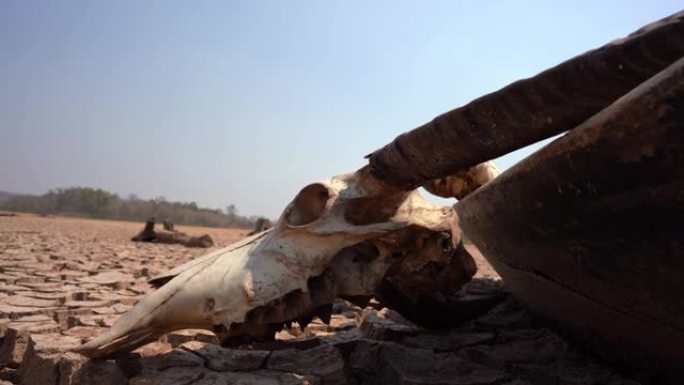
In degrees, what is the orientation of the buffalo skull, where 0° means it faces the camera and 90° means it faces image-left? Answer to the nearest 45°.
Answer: approximately 90°

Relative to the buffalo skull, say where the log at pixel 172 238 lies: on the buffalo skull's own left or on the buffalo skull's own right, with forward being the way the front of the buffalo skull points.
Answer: on the buffalo skull's own right
